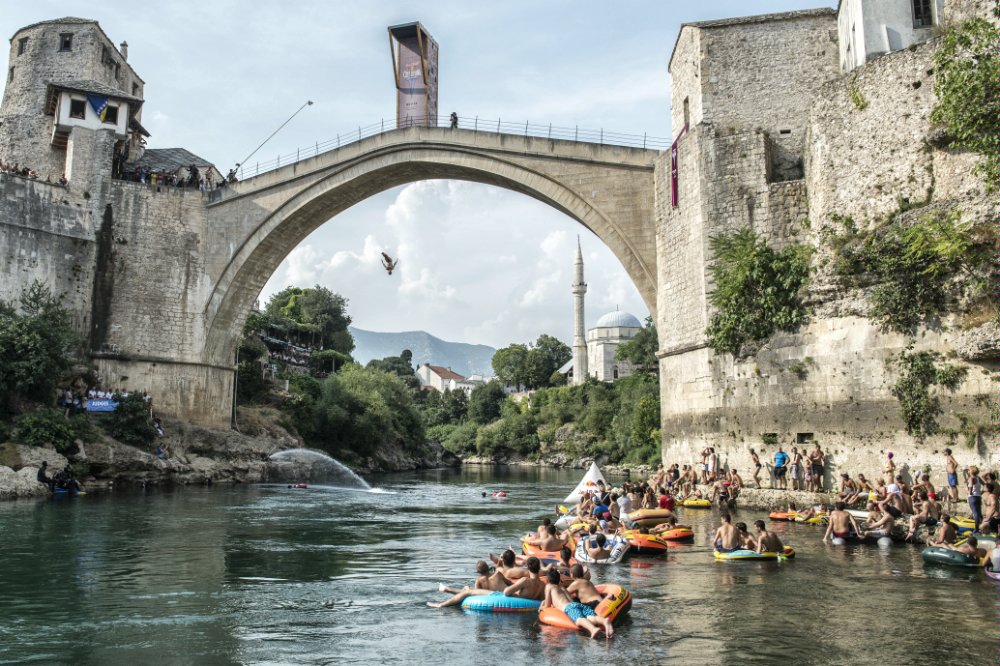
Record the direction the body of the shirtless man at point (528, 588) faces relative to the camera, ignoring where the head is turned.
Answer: away from the camera

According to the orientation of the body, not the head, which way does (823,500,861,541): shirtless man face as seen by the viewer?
away from the camera

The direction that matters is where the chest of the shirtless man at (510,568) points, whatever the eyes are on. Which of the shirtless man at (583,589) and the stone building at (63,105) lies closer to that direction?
the stone building

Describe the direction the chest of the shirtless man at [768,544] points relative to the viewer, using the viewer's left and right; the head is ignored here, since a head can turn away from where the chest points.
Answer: facing away from the viewer and to the left of the viewer

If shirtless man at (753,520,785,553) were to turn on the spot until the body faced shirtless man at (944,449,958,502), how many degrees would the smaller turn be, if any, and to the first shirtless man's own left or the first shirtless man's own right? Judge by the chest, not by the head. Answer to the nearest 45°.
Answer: approximately 90° to the first shirtless man's own right

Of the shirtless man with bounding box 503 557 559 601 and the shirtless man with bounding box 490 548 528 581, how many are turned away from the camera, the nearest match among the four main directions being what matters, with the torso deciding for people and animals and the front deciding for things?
2

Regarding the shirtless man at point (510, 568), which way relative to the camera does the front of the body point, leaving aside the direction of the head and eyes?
away from the camera

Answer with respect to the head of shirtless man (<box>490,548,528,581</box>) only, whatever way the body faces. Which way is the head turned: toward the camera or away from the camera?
away from the camera

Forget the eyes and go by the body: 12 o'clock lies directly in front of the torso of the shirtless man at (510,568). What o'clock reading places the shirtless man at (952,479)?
the shirtless man at (952,479) is roughly at 2 o'clock from the shirtless man at (510,568).
